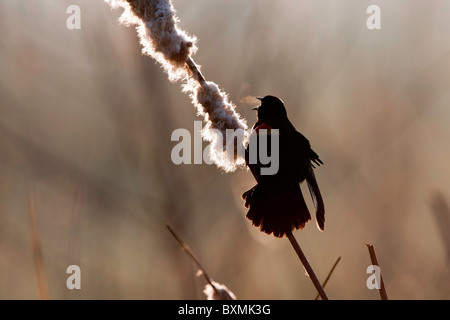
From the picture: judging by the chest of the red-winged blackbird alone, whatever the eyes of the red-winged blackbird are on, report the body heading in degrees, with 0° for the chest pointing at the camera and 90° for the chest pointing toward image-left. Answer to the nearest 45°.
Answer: approximately 135°
